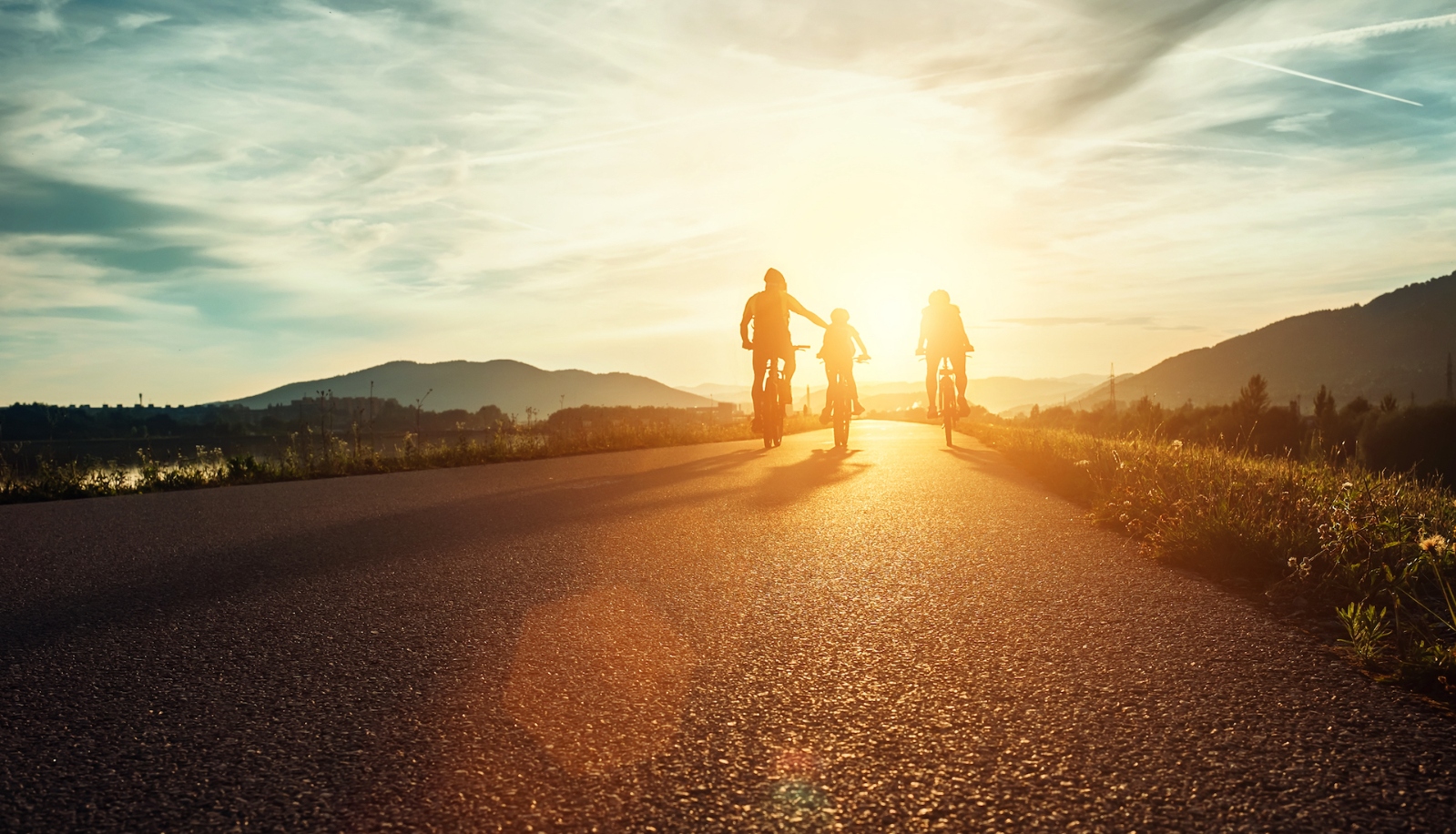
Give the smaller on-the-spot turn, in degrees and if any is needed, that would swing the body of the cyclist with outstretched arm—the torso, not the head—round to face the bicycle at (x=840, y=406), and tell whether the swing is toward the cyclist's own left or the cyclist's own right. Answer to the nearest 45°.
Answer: approximately 45° to the cyclist's own right

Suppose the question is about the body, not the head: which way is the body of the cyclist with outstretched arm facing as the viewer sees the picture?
away from the camera

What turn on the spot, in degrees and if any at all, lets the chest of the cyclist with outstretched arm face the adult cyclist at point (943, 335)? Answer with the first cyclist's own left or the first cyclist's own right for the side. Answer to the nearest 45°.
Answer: approximately 90° to the first cyclist's own right
